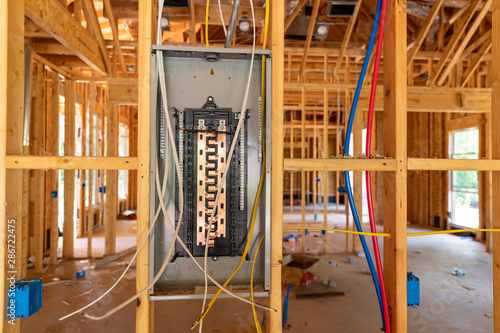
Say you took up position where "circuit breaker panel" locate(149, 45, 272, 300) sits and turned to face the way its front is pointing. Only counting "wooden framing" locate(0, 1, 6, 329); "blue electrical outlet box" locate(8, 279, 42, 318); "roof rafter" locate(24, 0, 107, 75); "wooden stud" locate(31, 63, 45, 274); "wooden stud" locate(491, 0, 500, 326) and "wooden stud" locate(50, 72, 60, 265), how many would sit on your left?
1

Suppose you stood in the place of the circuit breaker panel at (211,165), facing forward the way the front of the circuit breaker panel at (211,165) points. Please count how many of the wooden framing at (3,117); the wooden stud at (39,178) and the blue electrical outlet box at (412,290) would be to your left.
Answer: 1

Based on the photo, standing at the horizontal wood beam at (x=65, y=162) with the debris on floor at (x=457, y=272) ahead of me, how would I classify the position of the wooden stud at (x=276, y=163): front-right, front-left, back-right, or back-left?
front-right

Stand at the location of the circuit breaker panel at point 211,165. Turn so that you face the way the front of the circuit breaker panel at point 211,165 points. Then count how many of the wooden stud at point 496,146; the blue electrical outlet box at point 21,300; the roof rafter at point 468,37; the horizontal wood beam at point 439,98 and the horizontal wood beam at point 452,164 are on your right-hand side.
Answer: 1

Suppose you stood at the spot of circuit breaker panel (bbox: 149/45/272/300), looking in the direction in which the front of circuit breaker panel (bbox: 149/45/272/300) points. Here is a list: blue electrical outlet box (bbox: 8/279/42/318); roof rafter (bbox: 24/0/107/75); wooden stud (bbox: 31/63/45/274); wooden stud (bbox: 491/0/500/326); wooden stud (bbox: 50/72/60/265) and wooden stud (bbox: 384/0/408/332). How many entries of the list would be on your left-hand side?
2

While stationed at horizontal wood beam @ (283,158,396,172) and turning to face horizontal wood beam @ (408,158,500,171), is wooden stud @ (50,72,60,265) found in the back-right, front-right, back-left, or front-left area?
back-left

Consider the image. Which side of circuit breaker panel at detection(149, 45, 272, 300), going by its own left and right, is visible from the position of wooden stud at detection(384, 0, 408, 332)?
left

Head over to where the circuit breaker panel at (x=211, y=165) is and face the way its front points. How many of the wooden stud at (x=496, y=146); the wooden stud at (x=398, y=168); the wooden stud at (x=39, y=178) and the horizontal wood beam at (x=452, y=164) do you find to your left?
3

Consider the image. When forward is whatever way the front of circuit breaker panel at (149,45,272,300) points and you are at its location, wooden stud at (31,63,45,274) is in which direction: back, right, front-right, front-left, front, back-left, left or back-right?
back-right

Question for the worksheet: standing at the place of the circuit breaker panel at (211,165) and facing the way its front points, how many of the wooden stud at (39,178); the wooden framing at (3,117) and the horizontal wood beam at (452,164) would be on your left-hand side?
1

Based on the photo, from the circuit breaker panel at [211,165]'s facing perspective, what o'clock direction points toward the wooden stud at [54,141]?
The wooden stud is roughly at 5 o'clock from the circuit breaker panel.

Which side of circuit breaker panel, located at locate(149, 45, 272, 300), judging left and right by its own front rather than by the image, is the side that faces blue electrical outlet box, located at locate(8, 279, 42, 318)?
right

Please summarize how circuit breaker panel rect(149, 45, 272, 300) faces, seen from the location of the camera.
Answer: facing the viewer

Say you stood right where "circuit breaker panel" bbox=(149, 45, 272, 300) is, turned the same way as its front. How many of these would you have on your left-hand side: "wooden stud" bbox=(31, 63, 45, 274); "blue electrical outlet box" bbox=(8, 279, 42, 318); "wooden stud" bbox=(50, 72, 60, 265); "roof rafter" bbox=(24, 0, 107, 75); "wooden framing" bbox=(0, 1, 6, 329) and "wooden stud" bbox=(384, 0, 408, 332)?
1

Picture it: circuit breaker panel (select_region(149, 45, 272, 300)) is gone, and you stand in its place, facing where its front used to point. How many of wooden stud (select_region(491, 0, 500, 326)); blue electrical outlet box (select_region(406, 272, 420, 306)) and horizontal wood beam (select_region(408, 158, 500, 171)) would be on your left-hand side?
3
